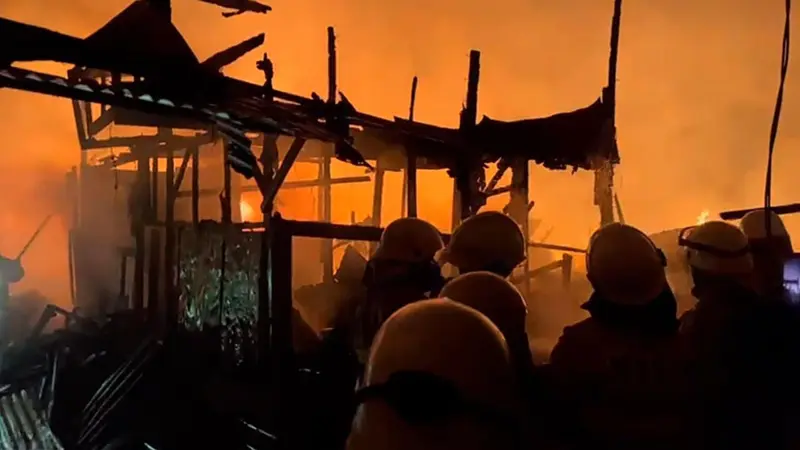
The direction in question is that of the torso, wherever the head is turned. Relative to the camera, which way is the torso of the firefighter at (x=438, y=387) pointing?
away from the camera

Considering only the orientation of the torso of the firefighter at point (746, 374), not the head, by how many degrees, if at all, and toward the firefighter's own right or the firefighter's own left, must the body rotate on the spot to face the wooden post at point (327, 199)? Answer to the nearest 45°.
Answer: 0° — they already face it

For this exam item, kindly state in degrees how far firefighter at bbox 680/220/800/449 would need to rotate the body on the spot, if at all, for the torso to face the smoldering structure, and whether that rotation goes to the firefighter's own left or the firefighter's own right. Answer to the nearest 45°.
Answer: approximately 45° to the firefighter's own left

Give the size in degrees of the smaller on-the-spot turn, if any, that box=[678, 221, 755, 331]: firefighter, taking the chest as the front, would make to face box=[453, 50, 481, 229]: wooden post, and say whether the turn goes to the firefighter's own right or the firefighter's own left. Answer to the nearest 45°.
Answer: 0° — they already face it

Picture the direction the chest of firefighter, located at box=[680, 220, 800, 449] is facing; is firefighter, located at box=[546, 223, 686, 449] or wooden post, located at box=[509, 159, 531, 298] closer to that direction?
the wooden post

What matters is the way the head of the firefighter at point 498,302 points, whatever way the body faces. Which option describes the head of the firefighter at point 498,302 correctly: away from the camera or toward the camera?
away from the camera

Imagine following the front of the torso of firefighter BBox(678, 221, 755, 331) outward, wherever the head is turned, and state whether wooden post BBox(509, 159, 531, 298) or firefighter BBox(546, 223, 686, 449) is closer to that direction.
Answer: the wooden post

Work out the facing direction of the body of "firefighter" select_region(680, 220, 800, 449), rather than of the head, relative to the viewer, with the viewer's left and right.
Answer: facing away from the viewer and to the left of the viewer

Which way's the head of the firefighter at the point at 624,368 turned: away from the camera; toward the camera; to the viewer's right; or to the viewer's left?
away from the camera

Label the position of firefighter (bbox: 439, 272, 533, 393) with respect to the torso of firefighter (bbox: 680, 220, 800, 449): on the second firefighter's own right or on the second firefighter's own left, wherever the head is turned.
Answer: on the second firefighter's own left

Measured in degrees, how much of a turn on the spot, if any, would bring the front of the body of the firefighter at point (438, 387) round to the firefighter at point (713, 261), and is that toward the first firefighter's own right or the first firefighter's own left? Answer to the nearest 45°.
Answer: approximately 45° to the first firefighter's own right
